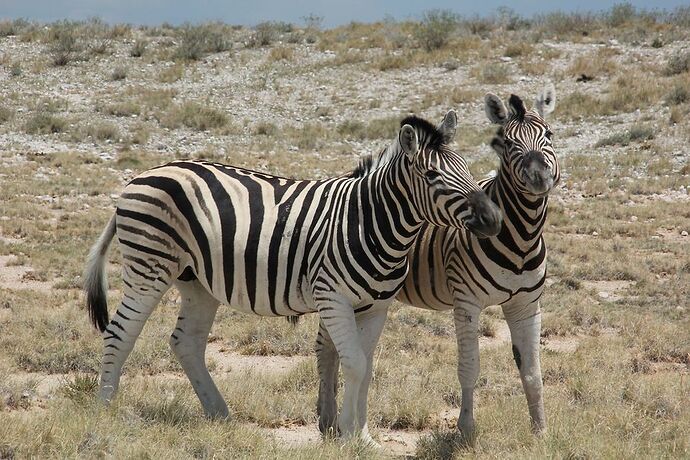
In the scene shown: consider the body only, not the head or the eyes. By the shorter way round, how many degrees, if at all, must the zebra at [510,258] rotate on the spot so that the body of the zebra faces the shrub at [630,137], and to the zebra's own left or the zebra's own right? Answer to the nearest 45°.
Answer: approximately 135° to the zebra's own left

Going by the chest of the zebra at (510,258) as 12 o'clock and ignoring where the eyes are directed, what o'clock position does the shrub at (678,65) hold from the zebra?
The shrub is roughly at 8 o'clock from the zebra.

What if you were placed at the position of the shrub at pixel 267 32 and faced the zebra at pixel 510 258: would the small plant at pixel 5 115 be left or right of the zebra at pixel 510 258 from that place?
right

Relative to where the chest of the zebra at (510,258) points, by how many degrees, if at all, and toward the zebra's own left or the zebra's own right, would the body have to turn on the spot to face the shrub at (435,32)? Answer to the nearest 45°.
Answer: approximately 135° to the zebra's own left

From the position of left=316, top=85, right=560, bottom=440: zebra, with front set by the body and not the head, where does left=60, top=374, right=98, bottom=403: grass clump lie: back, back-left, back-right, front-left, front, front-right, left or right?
back-right

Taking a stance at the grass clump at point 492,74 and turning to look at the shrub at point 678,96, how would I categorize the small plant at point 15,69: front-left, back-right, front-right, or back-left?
back-right

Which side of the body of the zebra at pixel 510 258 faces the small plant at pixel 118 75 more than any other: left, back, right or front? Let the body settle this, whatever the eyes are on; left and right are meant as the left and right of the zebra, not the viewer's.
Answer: back

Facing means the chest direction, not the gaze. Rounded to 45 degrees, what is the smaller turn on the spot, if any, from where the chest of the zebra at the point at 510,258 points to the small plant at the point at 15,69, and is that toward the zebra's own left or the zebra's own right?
approximately 180°

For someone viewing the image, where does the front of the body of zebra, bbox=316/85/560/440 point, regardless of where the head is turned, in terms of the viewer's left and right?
facing the viewer and to the right of the viewer

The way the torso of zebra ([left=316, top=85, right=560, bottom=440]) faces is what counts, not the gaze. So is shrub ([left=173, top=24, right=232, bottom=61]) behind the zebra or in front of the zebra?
behind

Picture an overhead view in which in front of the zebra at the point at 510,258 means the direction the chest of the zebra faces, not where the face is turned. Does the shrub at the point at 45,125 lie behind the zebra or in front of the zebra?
behind
